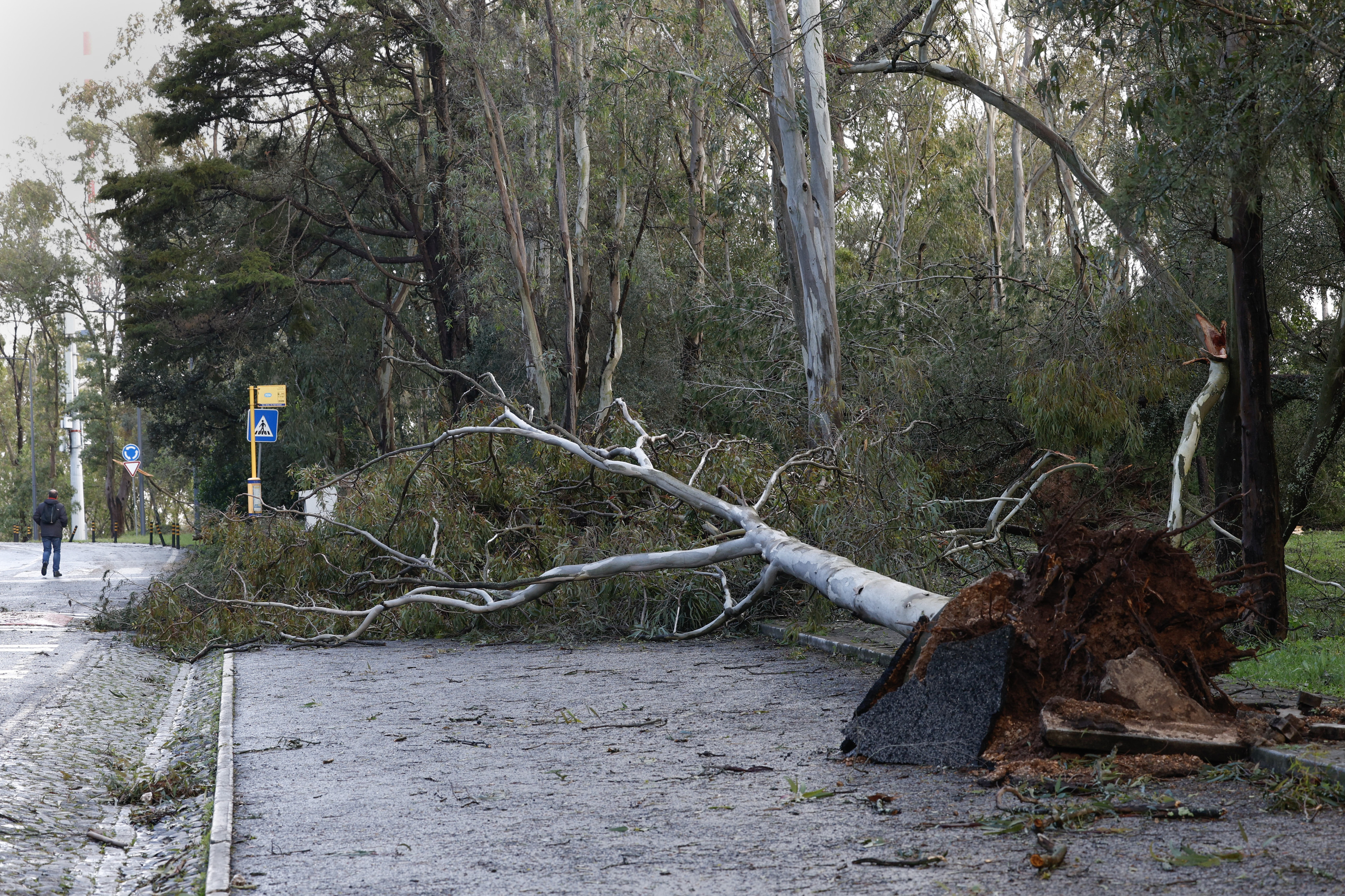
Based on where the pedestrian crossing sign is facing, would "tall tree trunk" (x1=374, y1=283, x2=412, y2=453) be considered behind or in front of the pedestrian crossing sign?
behind

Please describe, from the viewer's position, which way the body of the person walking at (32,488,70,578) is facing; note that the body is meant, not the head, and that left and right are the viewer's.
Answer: facing away from the viewer

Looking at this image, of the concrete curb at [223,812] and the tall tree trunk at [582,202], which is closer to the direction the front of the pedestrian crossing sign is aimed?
the concrete curb

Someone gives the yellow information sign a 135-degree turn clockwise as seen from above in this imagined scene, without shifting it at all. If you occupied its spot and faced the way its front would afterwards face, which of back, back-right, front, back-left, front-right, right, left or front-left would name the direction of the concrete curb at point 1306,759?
back-left

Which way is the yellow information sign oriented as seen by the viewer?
toward the camera

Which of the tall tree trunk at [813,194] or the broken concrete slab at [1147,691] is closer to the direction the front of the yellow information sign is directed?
the broken concrete slab

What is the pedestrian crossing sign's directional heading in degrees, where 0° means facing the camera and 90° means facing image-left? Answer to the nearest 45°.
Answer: approximately 0°

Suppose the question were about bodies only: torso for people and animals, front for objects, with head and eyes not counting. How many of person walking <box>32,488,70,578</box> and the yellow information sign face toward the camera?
1
